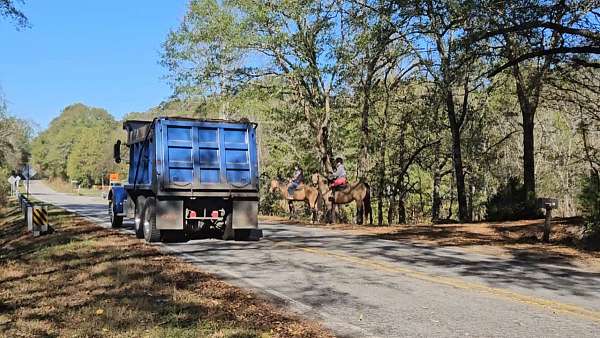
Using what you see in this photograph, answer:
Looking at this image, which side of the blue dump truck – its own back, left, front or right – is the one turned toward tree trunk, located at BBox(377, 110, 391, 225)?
right

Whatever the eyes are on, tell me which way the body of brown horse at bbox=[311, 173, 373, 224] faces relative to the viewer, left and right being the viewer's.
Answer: facing to the left of the viewer

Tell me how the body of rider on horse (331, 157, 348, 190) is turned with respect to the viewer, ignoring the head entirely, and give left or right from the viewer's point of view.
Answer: facing to the left of the viewer

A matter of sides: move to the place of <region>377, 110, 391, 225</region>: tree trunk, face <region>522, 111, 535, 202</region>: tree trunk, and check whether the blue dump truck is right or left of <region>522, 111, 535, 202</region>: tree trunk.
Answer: right

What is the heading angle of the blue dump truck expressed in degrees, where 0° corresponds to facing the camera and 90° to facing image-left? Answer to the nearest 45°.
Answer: approximately 135°

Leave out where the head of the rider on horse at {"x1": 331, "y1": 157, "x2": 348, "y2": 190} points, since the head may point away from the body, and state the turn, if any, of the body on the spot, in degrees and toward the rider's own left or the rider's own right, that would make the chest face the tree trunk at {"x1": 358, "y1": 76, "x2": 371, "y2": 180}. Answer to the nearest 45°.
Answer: approximately 90° to the rider's own right

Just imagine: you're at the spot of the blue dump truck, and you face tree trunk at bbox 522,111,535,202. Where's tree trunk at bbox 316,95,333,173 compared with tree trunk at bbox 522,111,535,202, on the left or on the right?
left
